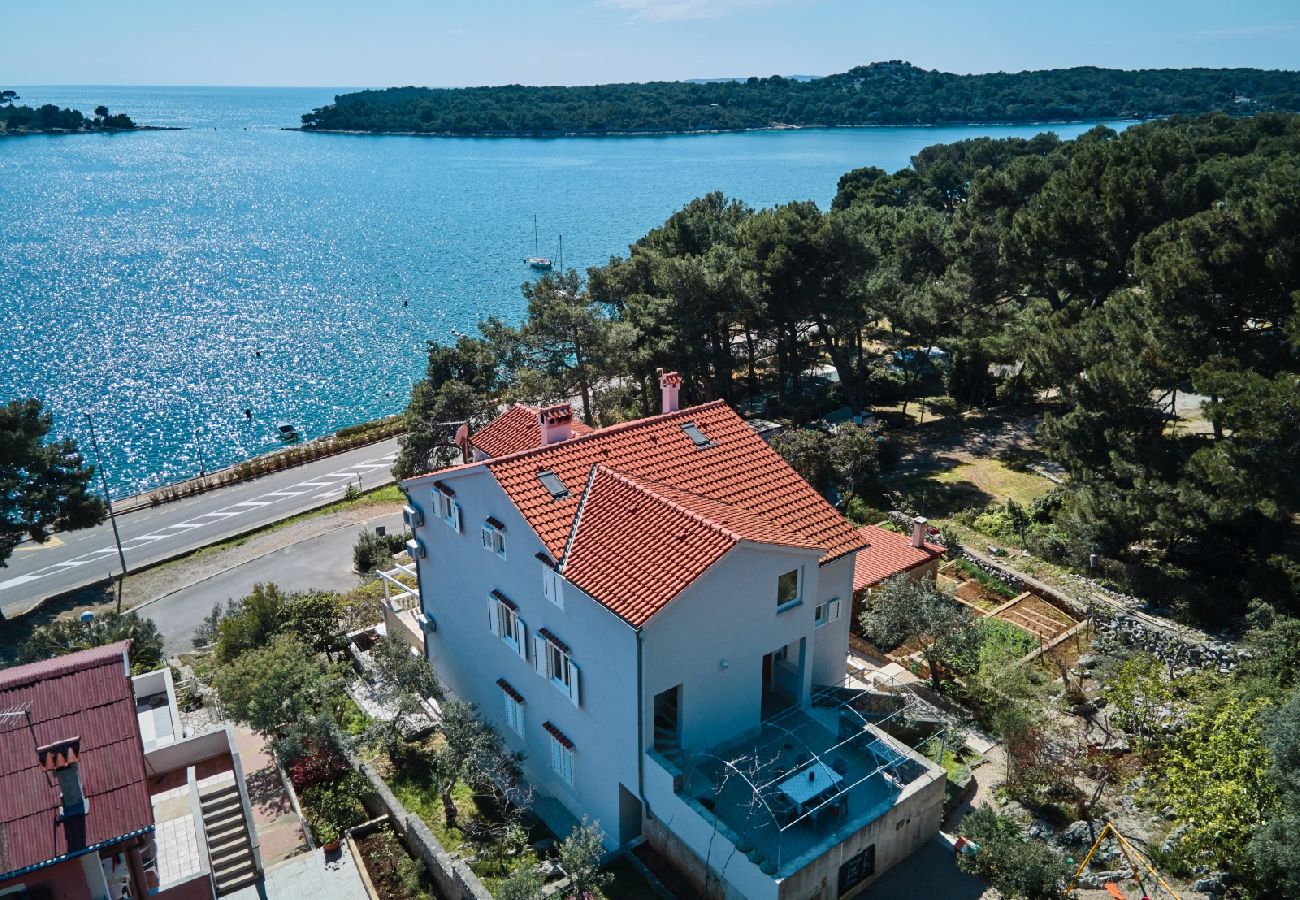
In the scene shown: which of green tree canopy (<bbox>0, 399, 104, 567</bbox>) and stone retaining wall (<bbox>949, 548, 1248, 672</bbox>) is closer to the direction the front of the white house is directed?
the stone retaining wall

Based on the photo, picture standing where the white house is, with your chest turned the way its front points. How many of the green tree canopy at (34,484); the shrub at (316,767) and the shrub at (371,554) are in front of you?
0

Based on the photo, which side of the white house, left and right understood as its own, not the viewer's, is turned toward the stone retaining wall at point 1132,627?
left

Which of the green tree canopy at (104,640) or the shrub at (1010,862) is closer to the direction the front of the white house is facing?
the shrub

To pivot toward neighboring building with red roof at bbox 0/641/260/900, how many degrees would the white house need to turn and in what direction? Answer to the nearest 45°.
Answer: approximately 90° to its right

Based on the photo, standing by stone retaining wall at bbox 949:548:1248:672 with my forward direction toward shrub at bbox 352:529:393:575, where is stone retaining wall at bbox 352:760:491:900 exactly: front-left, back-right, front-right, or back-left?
front-left

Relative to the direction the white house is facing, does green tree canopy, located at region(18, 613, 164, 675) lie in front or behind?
in front

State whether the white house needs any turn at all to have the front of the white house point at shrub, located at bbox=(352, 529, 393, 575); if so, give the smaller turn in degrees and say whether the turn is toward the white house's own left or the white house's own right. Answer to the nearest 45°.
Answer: approximately 180°

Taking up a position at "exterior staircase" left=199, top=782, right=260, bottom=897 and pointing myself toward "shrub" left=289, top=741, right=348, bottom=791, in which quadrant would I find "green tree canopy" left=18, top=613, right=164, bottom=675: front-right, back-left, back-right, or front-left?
front-left

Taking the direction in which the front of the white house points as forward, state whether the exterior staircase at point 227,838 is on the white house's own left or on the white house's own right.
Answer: on the white house's own right

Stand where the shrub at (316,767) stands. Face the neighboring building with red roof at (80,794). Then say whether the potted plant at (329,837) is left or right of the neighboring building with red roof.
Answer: left
